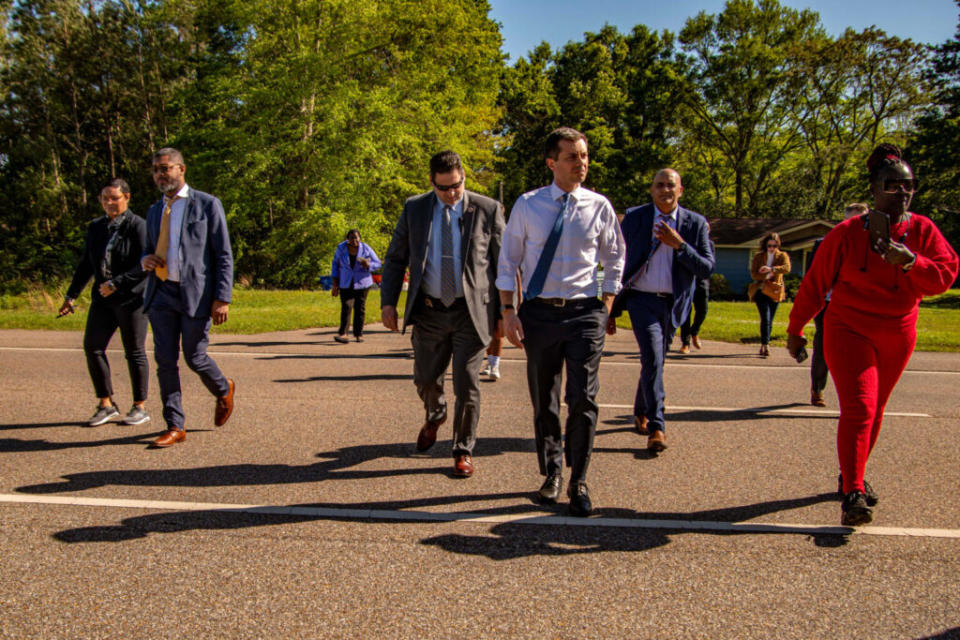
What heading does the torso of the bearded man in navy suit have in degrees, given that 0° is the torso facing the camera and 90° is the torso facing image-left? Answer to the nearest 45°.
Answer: approximately 45°

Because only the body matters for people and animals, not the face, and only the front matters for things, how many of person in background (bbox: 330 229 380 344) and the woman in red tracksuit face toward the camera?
2

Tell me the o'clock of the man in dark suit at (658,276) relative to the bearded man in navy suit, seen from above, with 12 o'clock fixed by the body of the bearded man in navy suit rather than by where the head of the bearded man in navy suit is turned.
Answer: The man in dark suit is roughly at 8 o'clock from the bearded man in navy suit.

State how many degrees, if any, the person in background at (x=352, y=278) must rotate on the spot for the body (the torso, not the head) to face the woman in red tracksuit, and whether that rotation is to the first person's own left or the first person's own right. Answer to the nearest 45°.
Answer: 0° — they already face them

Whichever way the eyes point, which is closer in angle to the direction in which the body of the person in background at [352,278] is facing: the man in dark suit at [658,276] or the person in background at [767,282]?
the man in dark suit

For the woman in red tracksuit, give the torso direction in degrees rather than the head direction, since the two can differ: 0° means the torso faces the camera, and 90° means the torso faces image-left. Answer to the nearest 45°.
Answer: approximately 0°

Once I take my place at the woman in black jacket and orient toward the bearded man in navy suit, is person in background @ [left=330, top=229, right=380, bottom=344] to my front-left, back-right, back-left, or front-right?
back-left

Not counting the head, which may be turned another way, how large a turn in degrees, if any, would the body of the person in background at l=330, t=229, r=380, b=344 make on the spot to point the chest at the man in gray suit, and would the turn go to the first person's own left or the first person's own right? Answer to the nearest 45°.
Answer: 0° — they already face them

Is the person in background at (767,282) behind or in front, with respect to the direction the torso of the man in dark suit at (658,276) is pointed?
behind

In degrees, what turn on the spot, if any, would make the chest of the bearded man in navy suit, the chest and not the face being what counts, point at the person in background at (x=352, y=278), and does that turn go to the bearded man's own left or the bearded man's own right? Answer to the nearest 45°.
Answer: approximately 135° to the bearded man's own right
